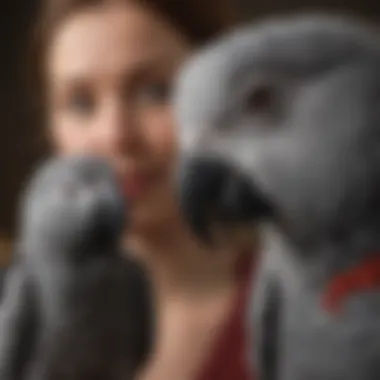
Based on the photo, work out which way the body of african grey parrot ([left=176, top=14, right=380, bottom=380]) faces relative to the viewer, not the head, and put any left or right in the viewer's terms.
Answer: facing to the left of the viewer

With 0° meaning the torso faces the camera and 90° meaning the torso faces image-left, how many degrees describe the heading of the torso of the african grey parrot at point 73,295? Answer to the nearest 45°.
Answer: approximately 315°

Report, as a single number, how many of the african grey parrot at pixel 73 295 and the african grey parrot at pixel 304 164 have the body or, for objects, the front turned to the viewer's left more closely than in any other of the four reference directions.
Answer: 1
